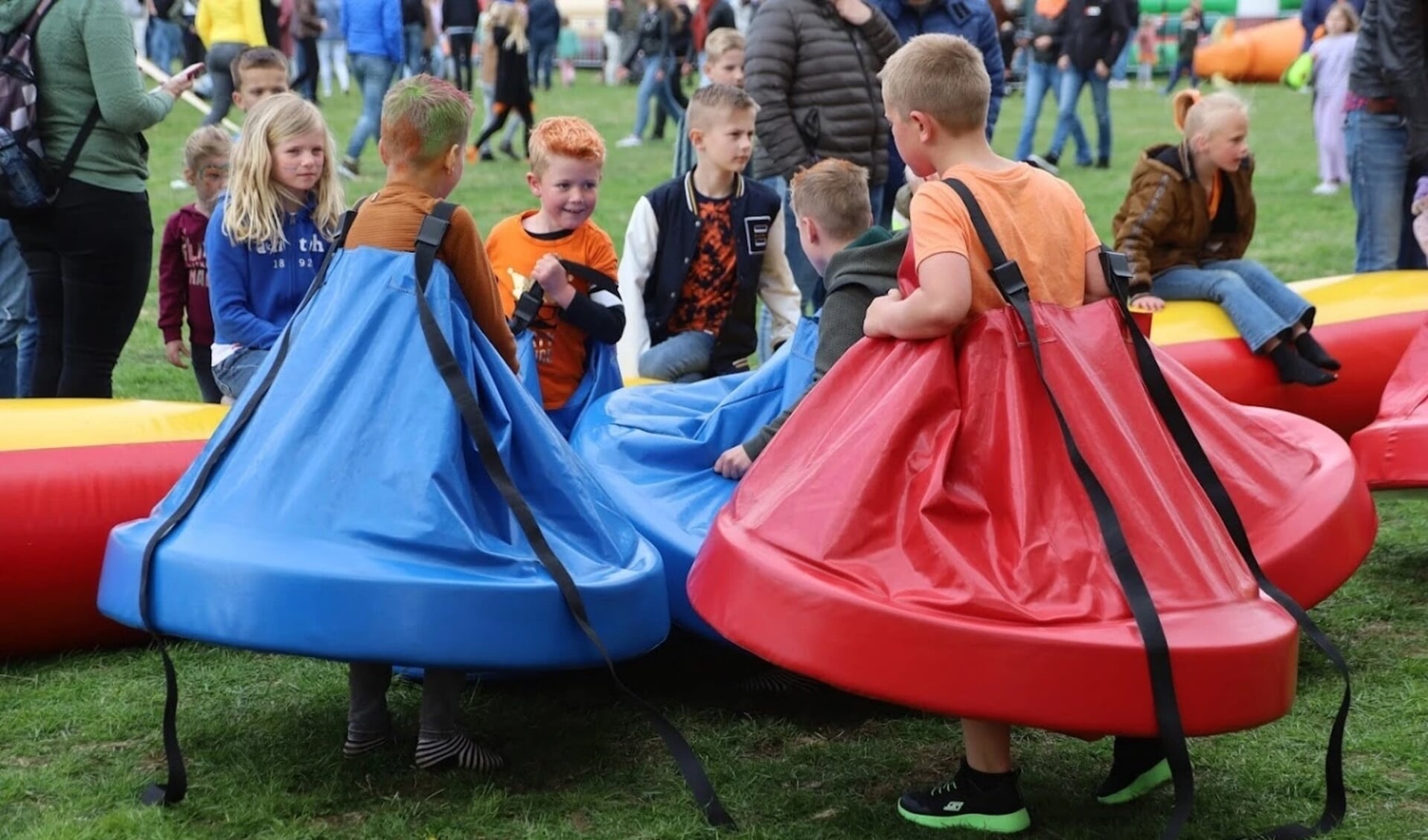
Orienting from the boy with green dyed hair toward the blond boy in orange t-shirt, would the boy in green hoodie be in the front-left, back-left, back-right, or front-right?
front-left

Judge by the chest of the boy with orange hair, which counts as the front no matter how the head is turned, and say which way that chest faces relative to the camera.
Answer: toward the camera

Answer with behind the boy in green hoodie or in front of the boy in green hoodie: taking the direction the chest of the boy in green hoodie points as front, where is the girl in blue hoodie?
in front

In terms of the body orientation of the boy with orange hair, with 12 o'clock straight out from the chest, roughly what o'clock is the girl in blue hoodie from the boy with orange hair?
The girl in blue hoodie is roughly at 4 o'clock from the boy with orange hair.

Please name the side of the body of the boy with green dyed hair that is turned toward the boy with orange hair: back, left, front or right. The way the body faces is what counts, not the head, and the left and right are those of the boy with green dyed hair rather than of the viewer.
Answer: front

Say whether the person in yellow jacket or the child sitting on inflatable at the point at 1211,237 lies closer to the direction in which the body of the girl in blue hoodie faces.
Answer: the child sitting on inflatable

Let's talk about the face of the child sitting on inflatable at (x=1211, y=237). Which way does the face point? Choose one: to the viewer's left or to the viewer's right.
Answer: to the viewer's right

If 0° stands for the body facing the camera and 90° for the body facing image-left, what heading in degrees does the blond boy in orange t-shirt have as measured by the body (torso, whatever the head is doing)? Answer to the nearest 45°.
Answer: approximately 135°

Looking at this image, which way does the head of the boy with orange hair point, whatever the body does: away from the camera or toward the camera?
toward the camera

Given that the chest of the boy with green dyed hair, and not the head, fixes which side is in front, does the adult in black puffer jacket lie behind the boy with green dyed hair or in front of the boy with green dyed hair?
in front

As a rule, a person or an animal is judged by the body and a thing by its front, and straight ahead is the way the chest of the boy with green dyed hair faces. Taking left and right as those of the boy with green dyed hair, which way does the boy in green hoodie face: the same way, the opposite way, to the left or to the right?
to the left

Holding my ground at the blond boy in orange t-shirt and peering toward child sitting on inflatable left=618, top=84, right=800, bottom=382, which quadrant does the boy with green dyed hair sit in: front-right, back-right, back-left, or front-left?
front-left
